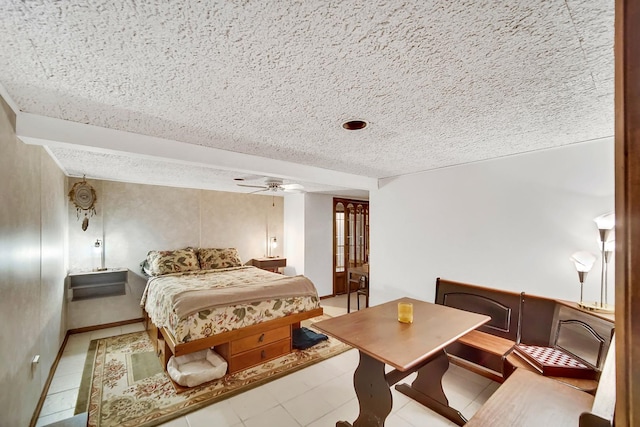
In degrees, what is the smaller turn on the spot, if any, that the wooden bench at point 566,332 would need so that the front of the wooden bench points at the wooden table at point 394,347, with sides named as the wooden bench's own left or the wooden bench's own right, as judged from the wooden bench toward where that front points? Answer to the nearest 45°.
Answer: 0° — it already faces it

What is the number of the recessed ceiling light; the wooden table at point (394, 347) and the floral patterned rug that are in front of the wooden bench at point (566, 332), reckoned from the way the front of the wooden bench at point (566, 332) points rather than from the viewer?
3

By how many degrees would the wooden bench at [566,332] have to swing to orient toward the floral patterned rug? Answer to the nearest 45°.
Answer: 0° — it already faces it

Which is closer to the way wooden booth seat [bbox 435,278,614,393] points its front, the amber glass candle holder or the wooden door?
the amber glass candle holder

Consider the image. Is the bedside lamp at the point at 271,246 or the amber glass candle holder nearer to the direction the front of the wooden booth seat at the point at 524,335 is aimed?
the amber glass candle holder

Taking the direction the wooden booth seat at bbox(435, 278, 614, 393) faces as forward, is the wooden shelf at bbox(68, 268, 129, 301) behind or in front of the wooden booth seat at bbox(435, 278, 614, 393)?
in front

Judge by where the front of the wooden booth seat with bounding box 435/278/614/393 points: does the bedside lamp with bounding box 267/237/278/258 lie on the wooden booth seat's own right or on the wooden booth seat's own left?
on the wooden booth seat's own right

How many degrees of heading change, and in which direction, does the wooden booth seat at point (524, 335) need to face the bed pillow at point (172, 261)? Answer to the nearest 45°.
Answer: approximately 45° to its right

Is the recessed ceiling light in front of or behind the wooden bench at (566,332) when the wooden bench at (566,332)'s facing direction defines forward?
in front

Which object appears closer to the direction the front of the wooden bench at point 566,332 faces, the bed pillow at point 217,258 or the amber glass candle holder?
the amber glass candle holder

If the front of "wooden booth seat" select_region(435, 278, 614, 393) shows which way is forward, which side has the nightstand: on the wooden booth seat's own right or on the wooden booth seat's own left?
on the wooden booth seat's own right
